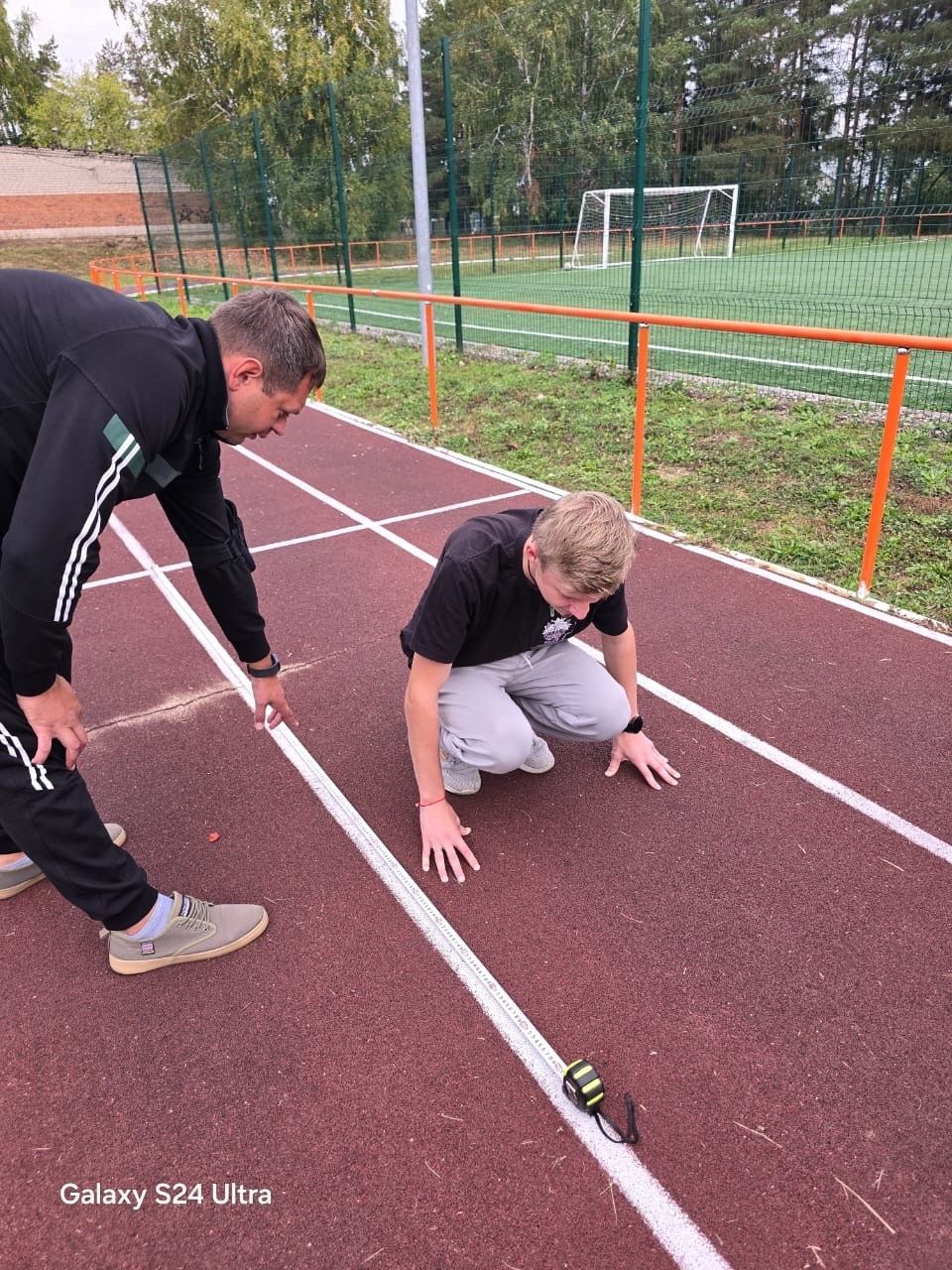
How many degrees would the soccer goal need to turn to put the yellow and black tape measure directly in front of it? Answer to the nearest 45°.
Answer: approximately 45° to its right

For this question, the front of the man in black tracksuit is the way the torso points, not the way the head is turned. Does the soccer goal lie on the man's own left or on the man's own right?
on the man's own left

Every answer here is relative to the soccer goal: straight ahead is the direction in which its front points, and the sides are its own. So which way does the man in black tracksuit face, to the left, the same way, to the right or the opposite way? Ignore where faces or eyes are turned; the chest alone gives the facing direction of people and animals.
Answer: to the left

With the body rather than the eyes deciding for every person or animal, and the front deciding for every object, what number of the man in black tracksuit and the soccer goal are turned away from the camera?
0

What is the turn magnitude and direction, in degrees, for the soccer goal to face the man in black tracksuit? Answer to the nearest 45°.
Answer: approximately 45° to its right

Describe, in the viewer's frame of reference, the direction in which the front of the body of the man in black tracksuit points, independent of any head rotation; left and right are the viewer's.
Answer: facing to the right of the viewer

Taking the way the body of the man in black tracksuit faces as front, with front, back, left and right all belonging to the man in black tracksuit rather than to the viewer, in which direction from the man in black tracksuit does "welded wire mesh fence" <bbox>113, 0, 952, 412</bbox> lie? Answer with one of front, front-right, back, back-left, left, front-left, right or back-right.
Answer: front-left

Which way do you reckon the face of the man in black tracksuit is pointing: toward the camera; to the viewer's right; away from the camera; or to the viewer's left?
to the viewer's right

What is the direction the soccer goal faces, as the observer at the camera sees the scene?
facing the viewer and to the right of the viewer
